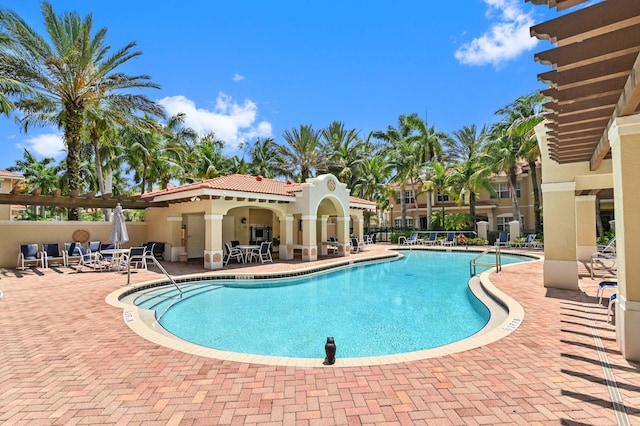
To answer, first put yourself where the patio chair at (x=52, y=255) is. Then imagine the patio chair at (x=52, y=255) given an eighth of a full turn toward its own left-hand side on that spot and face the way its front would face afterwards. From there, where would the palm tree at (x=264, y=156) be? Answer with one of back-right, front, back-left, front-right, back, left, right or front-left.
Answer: front-left

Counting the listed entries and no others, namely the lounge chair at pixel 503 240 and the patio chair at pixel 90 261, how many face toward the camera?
1

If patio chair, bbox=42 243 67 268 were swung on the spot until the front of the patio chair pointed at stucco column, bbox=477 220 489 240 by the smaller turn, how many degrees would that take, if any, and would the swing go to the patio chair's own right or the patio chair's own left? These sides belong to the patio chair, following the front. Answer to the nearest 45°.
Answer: approximately 45° to the patio chair's own left
